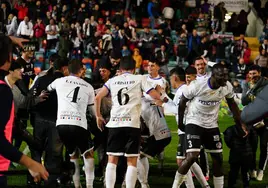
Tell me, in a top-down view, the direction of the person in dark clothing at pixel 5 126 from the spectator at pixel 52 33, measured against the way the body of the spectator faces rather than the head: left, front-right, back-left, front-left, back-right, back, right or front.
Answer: front

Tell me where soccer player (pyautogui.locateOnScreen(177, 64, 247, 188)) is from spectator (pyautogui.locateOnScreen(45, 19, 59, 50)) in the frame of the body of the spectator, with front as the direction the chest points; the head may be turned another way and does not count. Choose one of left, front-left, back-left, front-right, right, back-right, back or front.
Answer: front

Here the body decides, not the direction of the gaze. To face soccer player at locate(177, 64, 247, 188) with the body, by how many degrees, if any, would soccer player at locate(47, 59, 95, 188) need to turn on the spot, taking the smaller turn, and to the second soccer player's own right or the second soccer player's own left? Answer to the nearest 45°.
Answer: approximately 90° to the second soccer player's own right

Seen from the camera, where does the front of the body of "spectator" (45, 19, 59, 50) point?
toward the camera

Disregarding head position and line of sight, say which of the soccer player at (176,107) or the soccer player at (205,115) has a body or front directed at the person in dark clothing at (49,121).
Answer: the soccer player at (176,107)

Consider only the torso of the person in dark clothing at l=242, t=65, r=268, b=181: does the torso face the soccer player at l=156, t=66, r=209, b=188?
yes

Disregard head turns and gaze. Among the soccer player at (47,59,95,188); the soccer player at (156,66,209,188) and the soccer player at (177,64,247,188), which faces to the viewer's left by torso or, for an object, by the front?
the soccer player at (156,66,209,188)

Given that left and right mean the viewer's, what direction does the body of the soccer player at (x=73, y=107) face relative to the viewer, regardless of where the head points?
facing away from the viewer

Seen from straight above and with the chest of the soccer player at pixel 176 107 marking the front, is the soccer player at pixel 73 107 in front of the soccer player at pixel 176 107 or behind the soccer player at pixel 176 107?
in front

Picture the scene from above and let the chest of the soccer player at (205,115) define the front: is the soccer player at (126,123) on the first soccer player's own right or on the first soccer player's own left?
on the first soccer player's own right

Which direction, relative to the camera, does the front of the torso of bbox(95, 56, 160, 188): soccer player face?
away from the camera

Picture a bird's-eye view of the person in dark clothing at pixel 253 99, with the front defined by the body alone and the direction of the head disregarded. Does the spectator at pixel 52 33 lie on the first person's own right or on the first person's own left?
on the first person's own right

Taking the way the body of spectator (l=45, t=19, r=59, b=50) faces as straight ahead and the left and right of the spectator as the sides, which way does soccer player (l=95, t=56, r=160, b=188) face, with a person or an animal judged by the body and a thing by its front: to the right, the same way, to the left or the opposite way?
the opposite way

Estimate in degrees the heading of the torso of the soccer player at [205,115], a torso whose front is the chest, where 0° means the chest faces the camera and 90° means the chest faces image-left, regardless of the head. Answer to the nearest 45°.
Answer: approximately 315°

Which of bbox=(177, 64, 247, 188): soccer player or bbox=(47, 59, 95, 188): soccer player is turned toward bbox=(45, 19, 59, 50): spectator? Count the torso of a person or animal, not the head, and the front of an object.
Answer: bbox=(47, 59, 95, 188): soccer player
